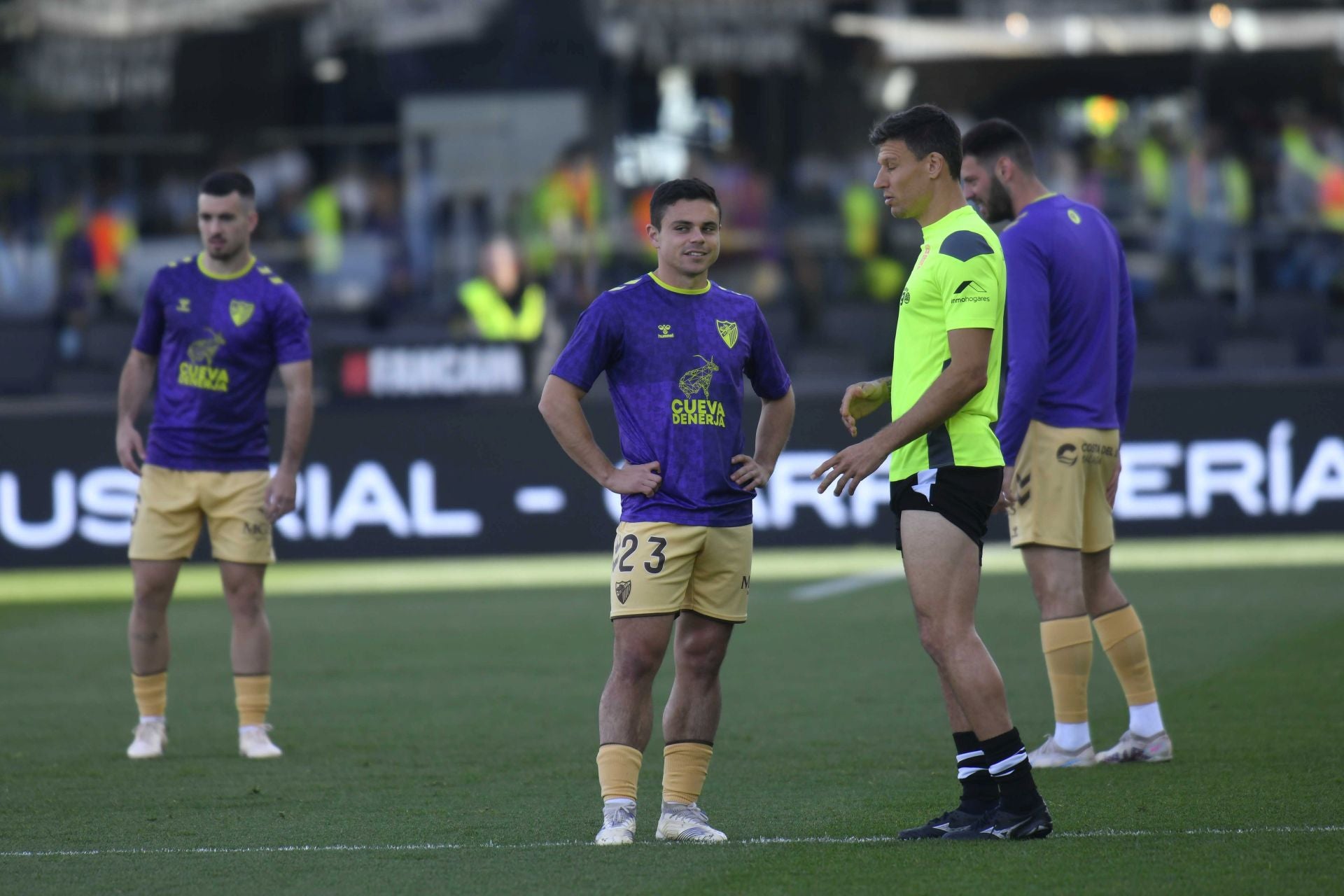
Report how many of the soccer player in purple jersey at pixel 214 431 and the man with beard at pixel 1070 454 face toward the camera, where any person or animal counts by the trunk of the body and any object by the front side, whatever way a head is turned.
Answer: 1

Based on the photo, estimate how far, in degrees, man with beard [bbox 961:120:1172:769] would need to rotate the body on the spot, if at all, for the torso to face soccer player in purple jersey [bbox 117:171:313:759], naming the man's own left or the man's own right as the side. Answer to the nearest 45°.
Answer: approximately 45° to the man's own left

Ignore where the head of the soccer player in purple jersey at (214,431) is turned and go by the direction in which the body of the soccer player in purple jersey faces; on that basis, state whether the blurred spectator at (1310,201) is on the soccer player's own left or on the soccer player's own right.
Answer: on the soccer player's own left

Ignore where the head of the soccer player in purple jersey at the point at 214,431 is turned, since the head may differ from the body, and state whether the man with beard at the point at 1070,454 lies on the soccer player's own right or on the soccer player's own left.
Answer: on the soccer player's own left

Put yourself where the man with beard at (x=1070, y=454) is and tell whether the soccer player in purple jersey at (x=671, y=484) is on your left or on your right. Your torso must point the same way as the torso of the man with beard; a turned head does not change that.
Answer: on your left

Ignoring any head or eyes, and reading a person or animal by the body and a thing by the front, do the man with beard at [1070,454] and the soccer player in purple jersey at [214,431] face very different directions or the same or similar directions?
very different directions

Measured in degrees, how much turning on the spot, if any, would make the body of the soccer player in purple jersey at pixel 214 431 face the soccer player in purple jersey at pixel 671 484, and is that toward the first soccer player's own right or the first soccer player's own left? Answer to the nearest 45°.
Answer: approximately 45° to the first soccer player's own left

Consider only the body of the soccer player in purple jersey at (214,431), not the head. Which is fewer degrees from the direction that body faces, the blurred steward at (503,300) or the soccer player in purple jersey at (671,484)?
the soccer player in purple jersey

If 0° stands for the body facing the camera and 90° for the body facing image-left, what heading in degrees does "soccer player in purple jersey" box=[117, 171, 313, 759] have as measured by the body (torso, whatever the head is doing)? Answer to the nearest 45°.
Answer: approximately 0°
